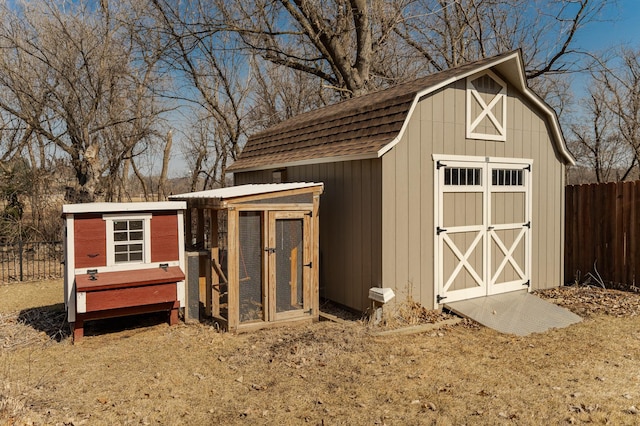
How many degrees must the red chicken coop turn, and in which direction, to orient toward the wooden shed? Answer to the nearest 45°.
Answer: approximately 90° to its left

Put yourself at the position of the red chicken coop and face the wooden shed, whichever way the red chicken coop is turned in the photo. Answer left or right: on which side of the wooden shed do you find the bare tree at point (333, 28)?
left

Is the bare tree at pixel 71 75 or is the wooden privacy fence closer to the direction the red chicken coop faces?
the wooden privacy fence

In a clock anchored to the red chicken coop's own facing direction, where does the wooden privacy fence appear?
The wooden privacy fence is roughly at 9 o'clock from the red chicken coop.

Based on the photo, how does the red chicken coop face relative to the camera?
toward the camera

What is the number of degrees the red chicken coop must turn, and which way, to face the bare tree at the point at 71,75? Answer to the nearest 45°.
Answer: approximately 180°

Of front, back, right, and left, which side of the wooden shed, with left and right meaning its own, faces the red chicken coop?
right

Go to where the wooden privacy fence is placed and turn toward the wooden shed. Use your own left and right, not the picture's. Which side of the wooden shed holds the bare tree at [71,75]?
right

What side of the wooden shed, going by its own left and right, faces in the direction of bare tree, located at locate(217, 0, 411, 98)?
back

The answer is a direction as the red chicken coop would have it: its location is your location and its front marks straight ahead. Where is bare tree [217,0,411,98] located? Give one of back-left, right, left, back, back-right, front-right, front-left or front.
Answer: back-left

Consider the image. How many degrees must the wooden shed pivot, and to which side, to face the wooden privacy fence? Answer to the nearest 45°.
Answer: approximately 90° to its left

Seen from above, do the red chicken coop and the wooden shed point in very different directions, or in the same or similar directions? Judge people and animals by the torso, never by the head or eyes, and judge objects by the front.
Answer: same or similar directions

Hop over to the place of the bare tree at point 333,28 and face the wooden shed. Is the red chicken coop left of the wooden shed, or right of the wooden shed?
right

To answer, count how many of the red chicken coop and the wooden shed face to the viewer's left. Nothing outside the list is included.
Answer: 0
